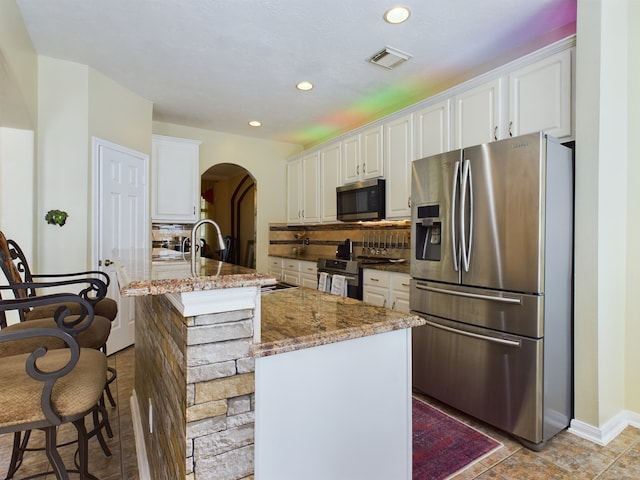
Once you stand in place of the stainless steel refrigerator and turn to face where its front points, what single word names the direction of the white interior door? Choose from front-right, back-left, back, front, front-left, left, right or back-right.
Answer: front-right

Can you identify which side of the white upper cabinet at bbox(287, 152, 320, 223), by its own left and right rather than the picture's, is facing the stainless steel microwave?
left

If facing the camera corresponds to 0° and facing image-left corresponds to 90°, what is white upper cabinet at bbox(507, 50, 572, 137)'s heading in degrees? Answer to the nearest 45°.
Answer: approximately 45°

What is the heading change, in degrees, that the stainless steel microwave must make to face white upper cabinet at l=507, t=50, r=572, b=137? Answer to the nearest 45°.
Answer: approximately 90° to its left

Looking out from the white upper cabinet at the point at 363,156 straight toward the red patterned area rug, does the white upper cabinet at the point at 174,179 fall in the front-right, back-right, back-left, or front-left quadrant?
back-right

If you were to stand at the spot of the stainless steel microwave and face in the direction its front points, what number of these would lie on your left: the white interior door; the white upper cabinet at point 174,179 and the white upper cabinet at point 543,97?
1

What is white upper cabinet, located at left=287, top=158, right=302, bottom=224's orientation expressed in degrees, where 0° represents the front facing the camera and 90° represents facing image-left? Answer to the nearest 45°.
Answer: approximately 45°

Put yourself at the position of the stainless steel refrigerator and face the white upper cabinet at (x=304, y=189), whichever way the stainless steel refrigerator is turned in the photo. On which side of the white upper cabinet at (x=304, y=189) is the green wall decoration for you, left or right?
left

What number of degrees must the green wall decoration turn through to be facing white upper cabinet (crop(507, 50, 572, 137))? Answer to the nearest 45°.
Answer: approximately 45° to its left

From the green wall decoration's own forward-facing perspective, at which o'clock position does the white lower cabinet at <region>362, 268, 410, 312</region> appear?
The white lower cabinet is roughly at 10 o'clock from the green wall decoration.

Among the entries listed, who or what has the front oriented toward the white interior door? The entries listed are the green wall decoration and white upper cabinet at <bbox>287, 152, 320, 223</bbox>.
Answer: the white upper cabinet

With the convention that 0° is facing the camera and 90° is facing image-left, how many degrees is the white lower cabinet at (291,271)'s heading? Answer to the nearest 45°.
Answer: approximately 45°
